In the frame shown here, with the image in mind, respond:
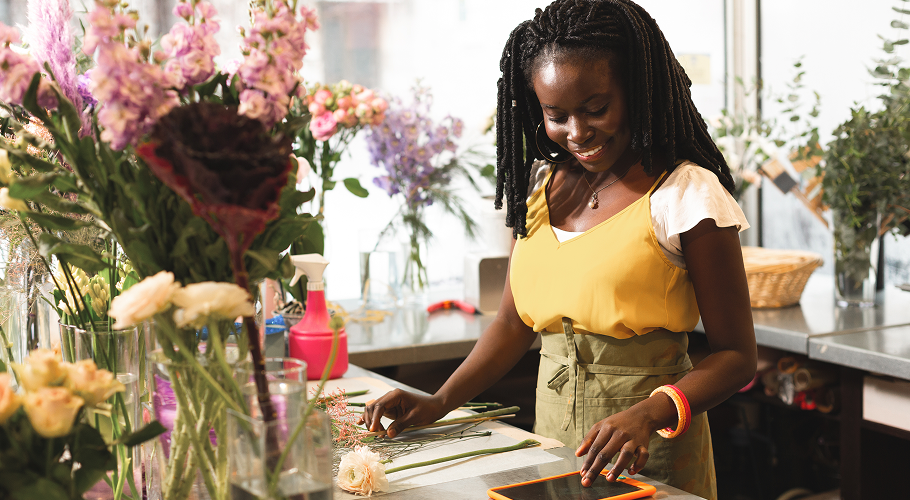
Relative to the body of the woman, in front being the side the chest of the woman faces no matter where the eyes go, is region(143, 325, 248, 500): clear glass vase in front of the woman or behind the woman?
in front

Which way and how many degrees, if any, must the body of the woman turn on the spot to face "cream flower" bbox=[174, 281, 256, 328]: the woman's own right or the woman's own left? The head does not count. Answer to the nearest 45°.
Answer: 0° — they already face it

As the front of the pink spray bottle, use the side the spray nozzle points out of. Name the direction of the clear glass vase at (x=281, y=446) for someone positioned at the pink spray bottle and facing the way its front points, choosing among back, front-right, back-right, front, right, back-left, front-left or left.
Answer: left

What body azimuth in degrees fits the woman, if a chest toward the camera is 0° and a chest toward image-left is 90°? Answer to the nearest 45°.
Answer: approximately 45°

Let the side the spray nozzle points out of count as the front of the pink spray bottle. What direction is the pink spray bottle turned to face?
to the viewer's left

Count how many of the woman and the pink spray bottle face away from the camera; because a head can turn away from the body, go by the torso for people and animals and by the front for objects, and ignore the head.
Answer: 0

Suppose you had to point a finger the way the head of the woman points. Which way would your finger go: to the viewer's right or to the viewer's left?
to the viewer's left

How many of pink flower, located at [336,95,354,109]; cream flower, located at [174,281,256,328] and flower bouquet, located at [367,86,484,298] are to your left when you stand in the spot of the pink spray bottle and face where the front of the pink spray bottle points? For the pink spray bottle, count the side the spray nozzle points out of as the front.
1

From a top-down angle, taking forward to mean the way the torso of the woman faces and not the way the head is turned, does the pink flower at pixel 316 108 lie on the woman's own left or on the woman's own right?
on the woman's own right

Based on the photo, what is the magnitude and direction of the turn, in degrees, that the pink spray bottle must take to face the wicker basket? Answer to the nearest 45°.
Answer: approximately 180°

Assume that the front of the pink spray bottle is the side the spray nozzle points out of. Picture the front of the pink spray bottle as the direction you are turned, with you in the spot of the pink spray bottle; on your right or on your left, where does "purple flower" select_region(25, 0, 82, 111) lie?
on your left

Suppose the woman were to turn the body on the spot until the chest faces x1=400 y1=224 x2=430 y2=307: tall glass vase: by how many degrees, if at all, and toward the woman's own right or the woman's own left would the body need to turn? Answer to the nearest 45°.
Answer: approximately 90° to the woman's own right
